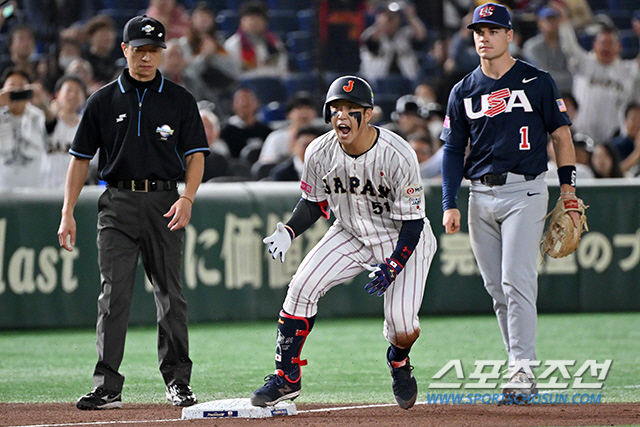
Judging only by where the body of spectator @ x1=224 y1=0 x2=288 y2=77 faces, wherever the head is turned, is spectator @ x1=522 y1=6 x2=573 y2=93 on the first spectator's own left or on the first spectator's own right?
on the first spectator's own left

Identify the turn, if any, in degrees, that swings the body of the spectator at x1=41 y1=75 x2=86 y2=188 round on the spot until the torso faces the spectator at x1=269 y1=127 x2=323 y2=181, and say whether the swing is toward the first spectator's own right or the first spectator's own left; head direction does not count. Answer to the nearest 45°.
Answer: approximately 90° to the first spectator's own left

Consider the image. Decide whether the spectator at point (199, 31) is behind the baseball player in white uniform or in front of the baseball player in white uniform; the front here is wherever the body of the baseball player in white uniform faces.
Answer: behind

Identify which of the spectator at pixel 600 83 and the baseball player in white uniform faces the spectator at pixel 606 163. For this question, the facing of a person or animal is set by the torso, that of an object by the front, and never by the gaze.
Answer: the spectator at pixel 600 83

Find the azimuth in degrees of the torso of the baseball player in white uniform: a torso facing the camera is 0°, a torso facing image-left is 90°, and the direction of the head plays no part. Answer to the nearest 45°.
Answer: approximately 0°

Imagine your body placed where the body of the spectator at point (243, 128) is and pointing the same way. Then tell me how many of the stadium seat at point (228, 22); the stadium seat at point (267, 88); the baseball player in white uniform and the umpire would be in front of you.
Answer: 2

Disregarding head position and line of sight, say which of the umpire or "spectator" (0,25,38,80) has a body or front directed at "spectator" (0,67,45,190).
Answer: "spectator" (0,25,38,80)

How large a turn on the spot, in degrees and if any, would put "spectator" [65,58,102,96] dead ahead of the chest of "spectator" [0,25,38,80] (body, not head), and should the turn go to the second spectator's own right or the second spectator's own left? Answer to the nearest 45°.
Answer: approximately 90° to the second spectator's own left

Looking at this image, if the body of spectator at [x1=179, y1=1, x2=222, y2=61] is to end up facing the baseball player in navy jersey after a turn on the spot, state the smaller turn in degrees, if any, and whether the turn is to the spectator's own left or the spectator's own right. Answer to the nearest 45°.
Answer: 0° — they already face them

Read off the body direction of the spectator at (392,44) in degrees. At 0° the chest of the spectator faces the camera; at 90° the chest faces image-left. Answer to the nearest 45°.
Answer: approximately 0°

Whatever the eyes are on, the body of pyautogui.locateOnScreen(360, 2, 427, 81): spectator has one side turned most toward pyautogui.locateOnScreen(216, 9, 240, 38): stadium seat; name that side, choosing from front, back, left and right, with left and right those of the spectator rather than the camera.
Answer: right
